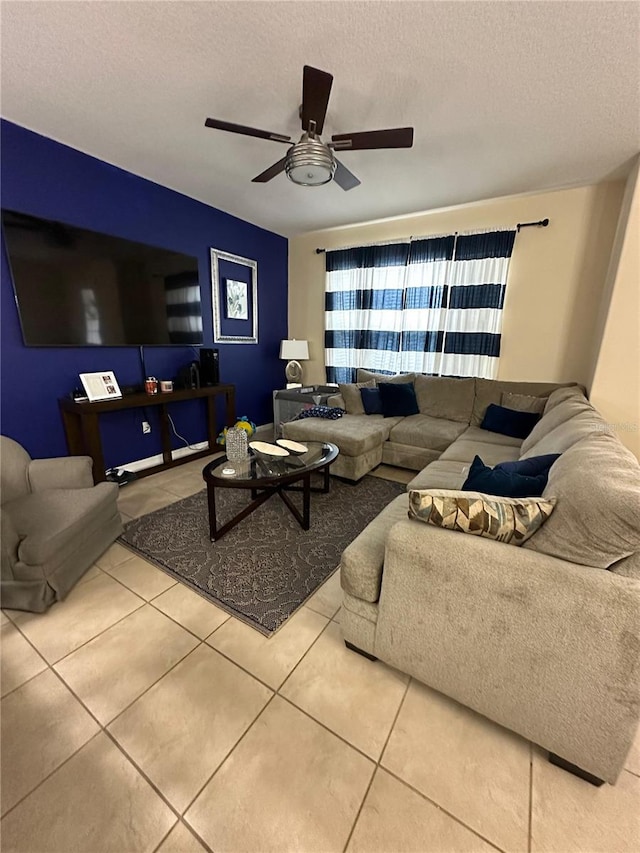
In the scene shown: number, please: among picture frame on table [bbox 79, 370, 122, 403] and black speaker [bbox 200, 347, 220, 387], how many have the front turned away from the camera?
0

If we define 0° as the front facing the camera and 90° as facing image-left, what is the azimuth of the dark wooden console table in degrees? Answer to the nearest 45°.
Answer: approximately 315°

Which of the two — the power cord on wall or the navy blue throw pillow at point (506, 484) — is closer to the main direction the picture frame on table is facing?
the navy blue throw pillow

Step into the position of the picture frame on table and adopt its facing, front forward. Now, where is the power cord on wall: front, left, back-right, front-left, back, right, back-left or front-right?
left

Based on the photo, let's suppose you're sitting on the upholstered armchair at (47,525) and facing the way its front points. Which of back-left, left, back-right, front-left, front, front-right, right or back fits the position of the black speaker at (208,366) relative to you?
left

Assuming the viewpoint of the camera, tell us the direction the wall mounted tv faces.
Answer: facing the viewer and to the right of the viewer

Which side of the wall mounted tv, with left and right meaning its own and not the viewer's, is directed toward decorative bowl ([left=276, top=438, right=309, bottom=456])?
front

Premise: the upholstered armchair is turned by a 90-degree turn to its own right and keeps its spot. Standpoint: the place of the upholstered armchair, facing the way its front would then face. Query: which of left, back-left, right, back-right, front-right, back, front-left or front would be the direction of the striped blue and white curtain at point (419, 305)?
back-left

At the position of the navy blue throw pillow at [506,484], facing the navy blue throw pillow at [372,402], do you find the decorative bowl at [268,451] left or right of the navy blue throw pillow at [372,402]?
left

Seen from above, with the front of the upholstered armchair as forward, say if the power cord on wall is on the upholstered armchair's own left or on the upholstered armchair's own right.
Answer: on the upholstered armchair's own left
